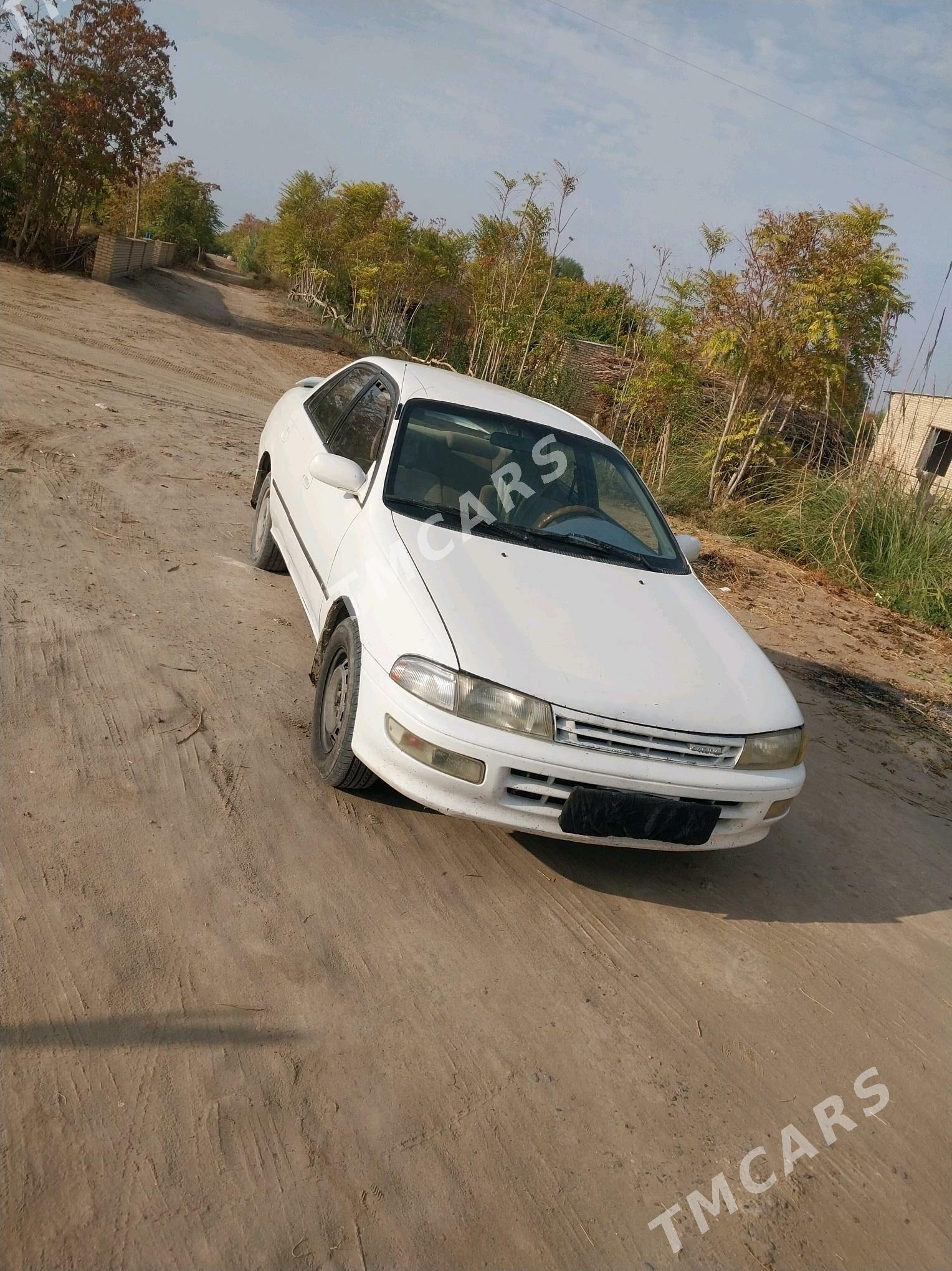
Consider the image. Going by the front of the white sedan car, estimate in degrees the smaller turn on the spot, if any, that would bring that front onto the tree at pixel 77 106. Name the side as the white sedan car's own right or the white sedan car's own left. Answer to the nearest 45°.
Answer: approximately 180°

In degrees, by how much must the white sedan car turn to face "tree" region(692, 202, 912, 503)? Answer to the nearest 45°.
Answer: approximately 135° to its left

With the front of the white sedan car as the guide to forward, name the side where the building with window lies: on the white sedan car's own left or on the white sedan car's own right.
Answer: on the white sedan car's own left

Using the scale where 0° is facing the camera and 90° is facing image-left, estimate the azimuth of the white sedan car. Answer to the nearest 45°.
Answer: approximately 315°

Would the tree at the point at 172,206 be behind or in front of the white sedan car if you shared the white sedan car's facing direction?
behind

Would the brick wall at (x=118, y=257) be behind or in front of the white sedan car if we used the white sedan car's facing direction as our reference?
behind
